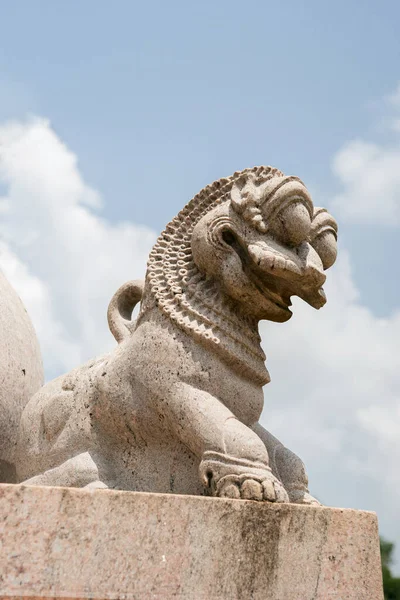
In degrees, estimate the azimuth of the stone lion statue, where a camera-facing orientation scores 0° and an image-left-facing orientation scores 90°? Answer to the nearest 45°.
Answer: approximately 315°

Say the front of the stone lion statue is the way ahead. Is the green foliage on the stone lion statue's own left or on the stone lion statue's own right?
on the stone lion statue's own left
